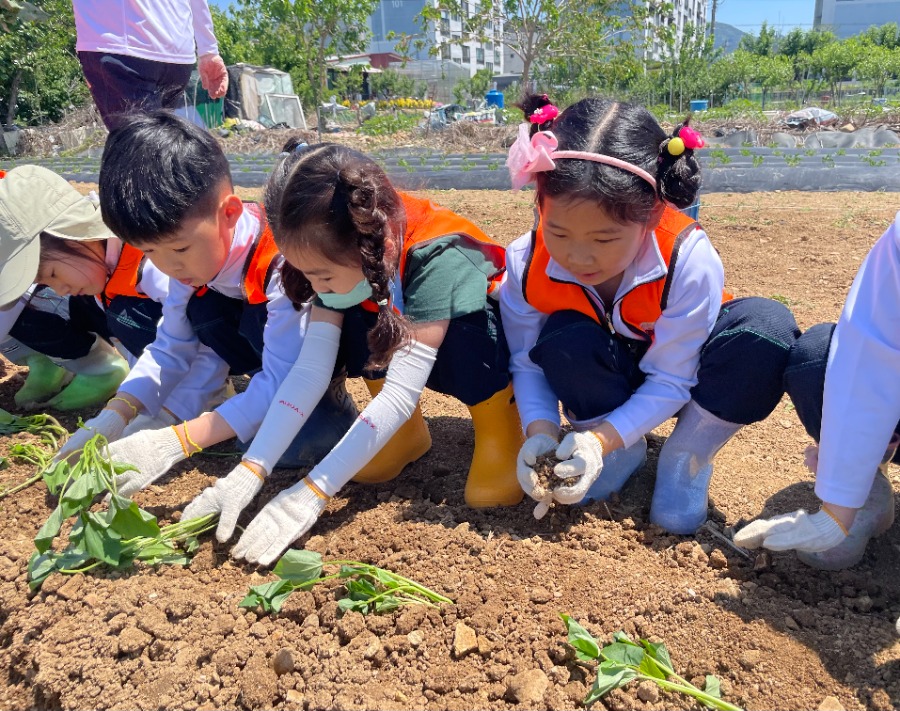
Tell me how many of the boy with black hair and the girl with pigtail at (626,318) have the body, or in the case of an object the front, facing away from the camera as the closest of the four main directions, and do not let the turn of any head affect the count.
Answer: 0

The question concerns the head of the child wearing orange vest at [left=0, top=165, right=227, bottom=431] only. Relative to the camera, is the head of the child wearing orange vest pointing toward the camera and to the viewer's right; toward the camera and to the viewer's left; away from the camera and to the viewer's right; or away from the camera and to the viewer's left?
toward the camera and to the viewer's left

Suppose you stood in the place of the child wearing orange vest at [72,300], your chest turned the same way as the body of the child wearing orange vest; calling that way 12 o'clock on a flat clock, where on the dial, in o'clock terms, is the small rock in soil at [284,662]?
The small rock in soil is roughly at 10 o'clock from the child wearing orange vest.

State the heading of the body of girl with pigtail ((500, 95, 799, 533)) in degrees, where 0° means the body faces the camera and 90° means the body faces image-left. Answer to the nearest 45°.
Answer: approximately 45°

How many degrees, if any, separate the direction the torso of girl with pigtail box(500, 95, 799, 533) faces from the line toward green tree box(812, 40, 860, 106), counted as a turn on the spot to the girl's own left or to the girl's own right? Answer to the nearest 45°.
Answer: approximately 135° to the girl's own right

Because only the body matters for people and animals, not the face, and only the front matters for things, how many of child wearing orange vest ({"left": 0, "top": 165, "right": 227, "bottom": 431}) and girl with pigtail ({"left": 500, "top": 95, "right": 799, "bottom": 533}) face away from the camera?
0

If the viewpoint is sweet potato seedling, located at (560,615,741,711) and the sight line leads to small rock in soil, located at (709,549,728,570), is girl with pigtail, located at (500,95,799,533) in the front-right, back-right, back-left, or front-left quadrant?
front-left

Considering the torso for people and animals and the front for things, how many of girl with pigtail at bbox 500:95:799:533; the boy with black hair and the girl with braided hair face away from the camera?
0

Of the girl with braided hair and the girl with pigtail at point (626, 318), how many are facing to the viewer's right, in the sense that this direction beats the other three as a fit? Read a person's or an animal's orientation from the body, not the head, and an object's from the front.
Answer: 0

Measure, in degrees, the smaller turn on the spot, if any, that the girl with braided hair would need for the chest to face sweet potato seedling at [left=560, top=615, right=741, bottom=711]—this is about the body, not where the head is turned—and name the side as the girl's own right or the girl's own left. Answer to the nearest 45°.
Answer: approximately 90° to the girl's own left

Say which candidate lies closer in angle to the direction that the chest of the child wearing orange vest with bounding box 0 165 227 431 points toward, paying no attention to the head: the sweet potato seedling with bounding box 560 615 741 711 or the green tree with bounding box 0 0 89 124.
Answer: the sweet potato seedling
